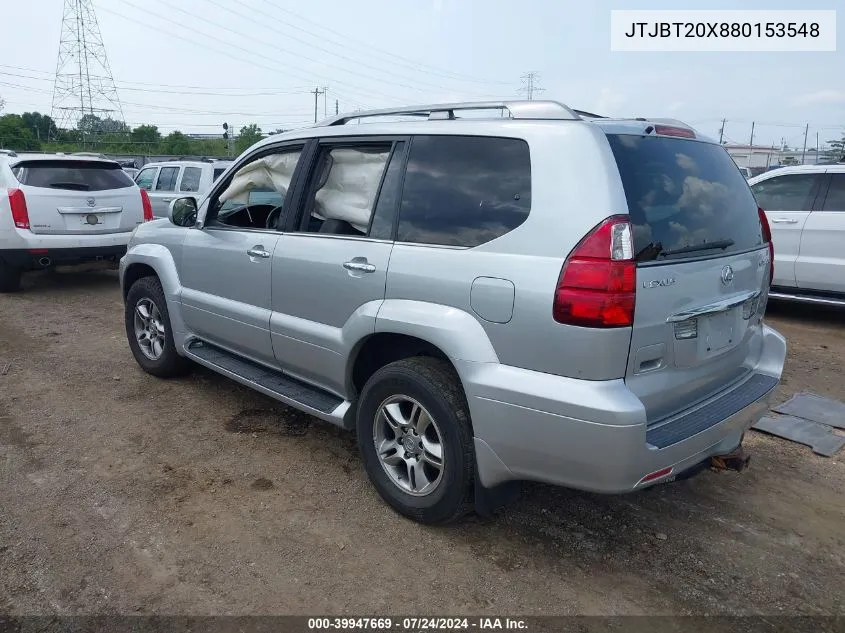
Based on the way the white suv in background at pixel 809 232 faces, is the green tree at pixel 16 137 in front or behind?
in front

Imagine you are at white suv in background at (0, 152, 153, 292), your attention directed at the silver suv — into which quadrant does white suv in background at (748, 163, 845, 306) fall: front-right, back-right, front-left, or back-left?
front-left

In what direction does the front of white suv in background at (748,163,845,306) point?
to the viewer's left

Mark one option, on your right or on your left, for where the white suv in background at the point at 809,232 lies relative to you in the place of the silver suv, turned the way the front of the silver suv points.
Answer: on your right

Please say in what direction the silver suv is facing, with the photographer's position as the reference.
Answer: facing away from the viewer and to the left of the viewer

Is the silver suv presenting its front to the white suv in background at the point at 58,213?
yes

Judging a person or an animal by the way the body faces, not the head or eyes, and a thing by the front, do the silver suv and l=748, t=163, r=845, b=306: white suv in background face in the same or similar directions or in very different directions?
same or similar directions

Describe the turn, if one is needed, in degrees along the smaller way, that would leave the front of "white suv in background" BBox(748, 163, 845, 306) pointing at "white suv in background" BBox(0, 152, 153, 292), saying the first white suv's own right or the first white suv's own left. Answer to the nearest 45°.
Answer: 0° — it already faces it

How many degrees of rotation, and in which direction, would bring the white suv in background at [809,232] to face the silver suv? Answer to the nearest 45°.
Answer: approximately 90° to its left
